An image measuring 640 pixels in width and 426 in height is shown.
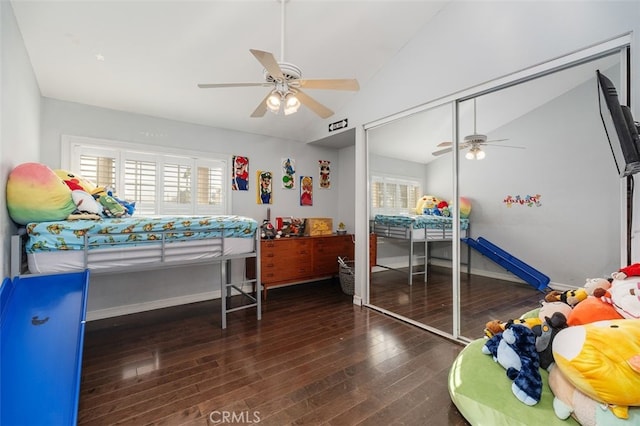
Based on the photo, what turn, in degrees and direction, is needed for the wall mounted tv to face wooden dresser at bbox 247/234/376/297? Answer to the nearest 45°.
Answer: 0° — it already faces it

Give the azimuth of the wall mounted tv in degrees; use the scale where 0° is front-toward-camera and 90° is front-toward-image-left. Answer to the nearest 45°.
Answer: approximately 90°

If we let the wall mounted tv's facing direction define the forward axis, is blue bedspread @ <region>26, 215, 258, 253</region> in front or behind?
in front

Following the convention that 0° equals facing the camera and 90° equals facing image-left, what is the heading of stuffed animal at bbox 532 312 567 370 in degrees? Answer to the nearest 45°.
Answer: approximately 45°
